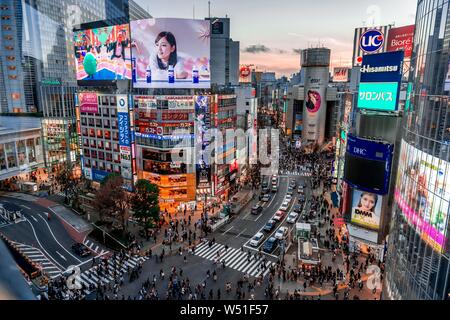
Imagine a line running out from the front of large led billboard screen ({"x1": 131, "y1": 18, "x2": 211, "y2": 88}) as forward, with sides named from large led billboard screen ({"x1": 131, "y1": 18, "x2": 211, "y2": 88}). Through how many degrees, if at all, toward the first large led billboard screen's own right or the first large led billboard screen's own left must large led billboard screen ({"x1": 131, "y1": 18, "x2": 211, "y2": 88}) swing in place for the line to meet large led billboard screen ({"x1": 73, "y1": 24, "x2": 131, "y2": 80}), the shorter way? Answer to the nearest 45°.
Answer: approximately 135° to the first large led billboard screen's own right

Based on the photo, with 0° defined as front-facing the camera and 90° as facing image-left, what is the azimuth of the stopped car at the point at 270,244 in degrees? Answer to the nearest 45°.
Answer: approximately 45°

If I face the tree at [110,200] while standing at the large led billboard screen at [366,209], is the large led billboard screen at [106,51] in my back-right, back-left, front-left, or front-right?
front-right

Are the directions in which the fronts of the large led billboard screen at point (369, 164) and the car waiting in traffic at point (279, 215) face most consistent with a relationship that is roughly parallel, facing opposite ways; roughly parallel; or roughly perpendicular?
roughly parallel

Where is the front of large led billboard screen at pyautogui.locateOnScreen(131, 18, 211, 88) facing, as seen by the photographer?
facing the viewer

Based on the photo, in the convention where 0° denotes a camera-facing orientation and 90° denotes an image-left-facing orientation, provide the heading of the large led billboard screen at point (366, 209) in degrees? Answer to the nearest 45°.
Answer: approximately 45°

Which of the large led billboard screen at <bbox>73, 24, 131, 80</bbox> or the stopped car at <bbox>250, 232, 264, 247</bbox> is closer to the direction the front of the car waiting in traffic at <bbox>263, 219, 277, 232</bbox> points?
the stopped car

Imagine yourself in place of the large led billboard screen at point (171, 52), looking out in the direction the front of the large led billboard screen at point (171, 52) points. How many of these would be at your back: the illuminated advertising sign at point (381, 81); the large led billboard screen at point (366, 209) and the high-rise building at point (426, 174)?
0

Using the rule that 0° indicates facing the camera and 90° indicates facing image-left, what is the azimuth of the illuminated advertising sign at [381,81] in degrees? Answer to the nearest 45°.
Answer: approximately 45°

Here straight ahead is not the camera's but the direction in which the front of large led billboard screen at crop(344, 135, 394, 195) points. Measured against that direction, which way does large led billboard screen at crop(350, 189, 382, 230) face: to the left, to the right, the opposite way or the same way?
the same way

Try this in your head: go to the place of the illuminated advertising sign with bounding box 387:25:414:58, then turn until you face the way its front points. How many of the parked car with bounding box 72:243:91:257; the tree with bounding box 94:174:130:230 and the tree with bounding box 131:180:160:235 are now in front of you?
3

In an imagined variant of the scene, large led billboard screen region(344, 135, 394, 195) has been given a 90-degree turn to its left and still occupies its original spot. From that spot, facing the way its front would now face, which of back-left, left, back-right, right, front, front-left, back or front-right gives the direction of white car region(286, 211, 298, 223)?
back

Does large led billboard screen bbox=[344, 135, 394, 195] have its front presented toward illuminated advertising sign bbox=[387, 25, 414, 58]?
no

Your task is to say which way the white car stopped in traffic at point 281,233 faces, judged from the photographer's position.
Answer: facing the viewer and to the left of the viewer

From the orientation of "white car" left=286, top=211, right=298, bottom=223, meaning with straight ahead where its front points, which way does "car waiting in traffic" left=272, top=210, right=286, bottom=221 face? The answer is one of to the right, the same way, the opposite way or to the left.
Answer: the same way
